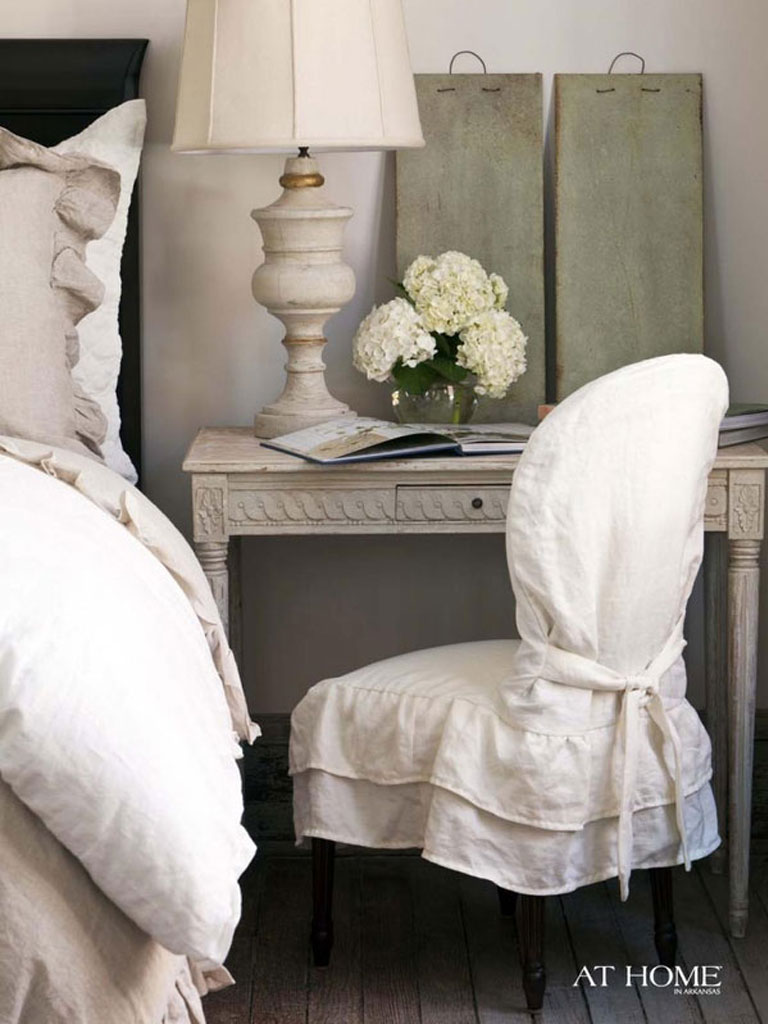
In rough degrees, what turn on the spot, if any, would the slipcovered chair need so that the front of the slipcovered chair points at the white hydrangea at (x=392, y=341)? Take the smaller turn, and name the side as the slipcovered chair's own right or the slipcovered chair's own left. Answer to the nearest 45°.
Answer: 0° — it already faces it

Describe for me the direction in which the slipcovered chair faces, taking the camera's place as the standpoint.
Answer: facing away from the viewer and to the left of the viewer

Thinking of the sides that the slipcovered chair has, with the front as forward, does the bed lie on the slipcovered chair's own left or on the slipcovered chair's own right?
on the slipcovered chair's own left

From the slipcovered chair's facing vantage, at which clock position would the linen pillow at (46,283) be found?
The linen pillow is roughly at 11 o'clock from the slipcovered chair.

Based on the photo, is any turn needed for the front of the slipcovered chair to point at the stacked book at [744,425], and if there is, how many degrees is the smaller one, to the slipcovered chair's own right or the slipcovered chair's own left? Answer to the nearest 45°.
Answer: approximately 90° to the slipcovered chair's own right

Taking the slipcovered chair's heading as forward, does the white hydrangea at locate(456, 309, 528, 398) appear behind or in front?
in front

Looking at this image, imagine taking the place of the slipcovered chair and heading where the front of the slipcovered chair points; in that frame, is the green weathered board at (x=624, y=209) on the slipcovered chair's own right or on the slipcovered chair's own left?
on the slipcovered chair's own right
